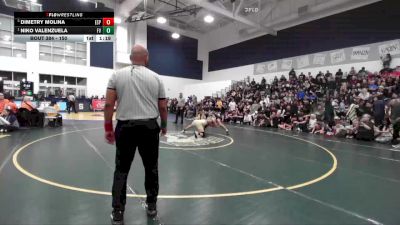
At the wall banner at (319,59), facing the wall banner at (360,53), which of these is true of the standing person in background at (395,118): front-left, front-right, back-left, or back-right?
front-right

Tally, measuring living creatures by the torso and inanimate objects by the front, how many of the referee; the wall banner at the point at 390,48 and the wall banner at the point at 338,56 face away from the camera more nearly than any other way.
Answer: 1

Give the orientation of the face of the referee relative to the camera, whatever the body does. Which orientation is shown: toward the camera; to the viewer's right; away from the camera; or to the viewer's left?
away from the camera

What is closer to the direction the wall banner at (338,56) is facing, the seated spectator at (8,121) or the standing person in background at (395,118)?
the seated spectator

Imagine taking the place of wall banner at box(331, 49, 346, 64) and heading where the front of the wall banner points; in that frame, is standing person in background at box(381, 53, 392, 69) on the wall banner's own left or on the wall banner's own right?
on the wall banner's own left

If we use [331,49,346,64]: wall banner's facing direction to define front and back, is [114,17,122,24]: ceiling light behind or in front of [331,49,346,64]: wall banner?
in front

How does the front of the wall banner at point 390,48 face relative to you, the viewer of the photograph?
facing the viewer and to the left of the viewer

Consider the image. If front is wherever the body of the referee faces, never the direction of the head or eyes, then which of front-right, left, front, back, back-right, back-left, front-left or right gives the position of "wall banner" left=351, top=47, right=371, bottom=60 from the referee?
front-right

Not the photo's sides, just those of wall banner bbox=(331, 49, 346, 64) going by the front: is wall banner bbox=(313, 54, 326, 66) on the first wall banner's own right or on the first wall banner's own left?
on the first wall banner's own right

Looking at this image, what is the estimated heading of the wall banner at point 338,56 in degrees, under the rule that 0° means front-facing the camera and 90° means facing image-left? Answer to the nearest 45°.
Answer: approximately 45°

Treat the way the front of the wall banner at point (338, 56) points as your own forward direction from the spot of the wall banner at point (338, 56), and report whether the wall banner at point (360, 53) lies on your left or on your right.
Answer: on your left

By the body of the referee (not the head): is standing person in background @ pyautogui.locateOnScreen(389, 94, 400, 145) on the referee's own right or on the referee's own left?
on the referee's own right

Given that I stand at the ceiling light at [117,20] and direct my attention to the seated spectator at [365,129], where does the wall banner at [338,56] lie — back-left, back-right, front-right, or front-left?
front-left

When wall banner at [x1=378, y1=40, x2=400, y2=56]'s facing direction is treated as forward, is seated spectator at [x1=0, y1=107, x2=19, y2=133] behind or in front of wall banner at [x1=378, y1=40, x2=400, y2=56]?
in front

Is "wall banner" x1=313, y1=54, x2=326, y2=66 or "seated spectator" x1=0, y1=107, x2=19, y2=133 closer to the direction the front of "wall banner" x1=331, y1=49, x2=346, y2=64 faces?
the seated spectator

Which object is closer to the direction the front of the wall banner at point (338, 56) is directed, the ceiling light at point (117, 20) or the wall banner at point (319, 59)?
the ceiling light

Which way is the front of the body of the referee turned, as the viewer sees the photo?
away from the camera
